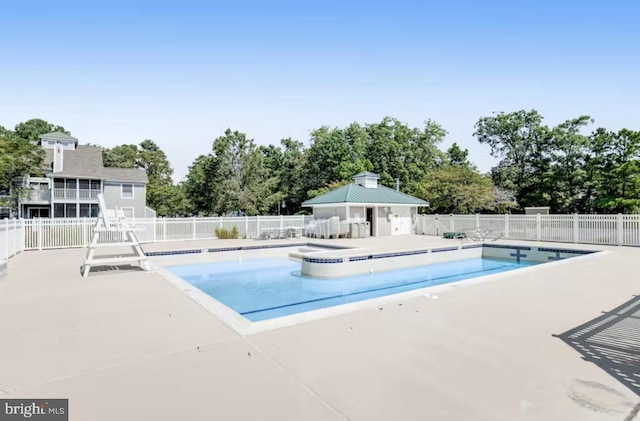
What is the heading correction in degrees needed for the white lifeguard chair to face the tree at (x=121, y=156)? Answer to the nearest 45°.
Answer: approximately 90° to its left

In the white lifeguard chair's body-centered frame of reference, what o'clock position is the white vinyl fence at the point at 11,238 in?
The white vinyl fence is roughly at 8 o'clock from the white lifeguard chair.

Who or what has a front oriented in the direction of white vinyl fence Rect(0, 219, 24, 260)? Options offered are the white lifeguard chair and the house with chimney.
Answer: the house with chimney

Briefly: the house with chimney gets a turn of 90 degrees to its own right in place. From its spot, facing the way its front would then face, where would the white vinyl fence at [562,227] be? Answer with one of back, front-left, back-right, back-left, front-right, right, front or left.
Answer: back-left

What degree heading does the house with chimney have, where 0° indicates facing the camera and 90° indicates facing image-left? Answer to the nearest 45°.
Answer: approximately 0°

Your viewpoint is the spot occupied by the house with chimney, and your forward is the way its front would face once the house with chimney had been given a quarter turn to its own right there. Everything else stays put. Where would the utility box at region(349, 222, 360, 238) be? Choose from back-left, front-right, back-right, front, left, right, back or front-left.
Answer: back-left

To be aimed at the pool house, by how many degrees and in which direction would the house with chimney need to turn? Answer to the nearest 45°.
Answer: approximately 45° to its left

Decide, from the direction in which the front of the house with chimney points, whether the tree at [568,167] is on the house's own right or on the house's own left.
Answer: on the house's own left

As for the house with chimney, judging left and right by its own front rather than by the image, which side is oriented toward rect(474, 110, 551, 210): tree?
left

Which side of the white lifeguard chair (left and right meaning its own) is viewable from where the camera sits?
right

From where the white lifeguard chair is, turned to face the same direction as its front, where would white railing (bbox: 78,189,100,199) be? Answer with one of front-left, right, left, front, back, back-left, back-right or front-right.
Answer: left

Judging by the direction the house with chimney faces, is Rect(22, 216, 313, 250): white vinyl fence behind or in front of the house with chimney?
in front

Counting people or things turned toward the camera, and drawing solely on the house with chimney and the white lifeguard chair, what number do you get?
1

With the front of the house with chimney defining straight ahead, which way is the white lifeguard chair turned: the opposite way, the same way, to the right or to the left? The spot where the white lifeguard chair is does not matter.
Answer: to the left
